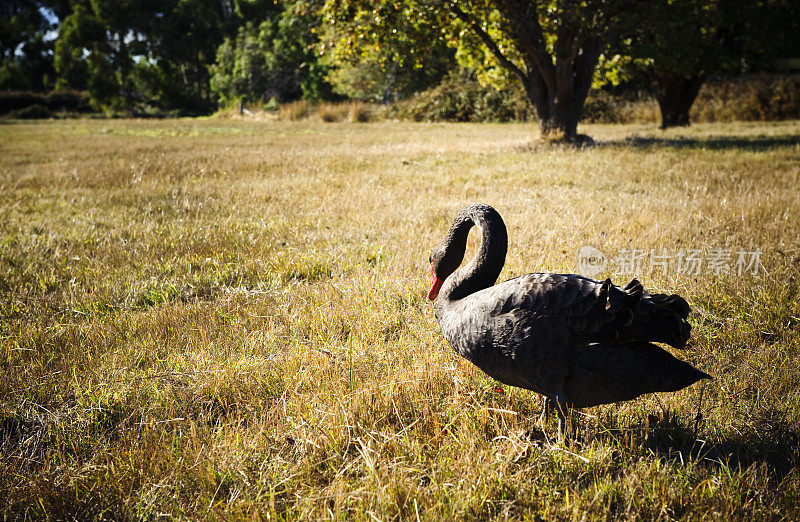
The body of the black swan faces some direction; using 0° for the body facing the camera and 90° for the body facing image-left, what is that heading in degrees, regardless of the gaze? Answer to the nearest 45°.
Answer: approximately 90°

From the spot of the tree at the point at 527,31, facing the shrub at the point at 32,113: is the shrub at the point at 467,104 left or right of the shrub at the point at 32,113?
right

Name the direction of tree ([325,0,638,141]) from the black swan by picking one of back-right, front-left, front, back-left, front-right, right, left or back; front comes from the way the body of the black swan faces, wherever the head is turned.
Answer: right

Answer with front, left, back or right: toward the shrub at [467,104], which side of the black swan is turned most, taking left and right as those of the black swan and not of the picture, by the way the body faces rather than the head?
right

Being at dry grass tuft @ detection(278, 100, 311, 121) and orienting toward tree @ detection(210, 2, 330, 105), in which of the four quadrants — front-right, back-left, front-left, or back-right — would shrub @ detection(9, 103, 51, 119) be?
front-left

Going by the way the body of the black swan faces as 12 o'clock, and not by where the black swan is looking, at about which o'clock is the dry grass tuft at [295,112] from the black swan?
The dry grass tuft is roughly at 2 o'clock from the black swan.

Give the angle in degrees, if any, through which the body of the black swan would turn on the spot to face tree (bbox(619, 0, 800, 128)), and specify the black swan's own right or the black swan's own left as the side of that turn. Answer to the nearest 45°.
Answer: approximately 90° to the black swan's own right

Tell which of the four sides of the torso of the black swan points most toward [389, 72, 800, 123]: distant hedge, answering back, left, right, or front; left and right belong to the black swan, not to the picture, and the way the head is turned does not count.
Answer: right

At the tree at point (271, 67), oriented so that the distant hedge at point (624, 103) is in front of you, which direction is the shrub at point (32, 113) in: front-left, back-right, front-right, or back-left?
back-right
